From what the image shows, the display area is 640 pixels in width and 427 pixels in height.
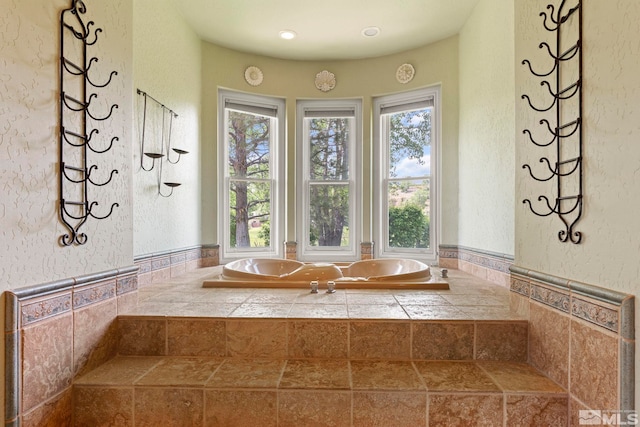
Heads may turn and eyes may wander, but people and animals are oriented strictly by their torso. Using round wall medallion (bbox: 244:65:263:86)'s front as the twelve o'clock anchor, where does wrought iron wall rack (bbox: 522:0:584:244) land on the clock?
The wrought iron wall rack is roughly at 11 o'clock from the round wall medallion.

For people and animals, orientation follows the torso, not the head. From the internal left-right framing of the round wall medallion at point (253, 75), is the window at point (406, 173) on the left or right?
on its left

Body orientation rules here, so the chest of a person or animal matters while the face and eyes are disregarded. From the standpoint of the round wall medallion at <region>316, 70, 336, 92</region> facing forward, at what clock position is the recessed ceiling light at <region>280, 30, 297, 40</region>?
The recessed ceiling light is roughly at 1 o'clock from the round wall medallion.

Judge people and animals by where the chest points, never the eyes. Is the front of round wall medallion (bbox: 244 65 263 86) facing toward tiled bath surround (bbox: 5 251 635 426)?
yes

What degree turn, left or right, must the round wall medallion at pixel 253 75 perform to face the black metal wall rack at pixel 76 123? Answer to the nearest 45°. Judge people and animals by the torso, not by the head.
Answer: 0° — it already faces it

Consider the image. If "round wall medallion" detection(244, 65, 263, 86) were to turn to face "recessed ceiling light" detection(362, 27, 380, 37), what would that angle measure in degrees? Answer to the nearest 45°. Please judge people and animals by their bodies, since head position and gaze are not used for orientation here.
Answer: approximately 45° to its left

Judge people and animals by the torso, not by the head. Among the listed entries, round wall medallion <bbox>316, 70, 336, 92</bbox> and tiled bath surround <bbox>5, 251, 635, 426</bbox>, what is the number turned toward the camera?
2

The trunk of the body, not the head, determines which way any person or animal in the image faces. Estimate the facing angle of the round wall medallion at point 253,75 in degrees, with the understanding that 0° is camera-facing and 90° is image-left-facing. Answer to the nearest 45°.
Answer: approximately 0°

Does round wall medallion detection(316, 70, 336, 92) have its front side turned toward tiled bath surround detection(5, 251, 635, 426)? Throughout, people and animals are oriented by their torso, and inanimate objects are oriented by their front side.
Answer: yes

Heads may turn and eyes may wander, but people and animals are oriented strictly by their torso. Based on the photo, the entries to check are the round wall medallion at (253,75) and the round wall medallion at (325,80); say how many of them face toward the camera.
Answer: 2

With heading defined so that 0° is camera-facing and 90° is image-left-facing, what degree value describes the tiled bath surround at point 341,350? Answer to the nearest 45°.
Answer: approximately 0°
